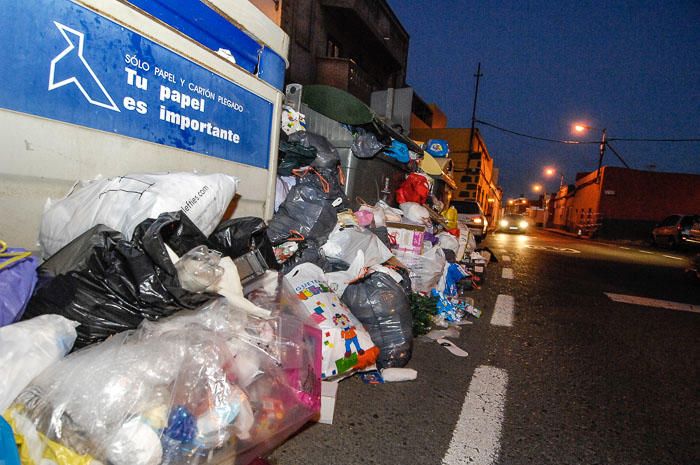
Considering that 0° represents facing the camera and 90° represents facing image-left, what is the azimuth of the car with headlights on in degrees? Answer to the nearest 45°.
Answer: approximately 0°

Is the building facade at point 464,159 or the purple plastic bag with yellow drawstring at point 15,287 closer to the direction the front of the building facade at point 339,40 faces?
the purple plastic bag with yellow drawstring

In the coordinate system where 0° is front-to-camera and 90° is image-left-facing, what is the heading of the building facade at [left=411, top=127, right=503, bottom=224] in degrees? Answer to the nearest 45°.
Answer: approximately 315°

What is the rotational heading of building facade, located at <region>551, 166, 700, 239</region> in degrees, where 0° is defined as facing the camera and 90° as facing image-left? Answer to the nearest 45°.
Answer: approximately 45°

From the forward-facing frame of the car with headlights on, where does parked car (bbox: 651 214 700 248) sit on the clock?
The parked car is roughly at 10 o'clock from the car with headlights on.

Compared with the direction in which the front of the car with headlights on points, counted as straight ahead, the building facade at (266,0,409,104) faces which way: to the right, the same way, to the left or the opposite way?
to the left

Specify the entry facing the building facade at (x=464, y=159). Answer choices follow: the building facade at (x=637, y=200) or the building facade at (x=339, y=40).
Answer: the building facade at (x=637, y=200)

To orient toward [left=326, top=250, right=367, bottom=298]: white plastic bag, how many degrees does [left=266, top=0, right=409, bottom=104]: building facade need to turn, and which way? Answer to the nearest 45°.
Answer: approximately 45° to its right

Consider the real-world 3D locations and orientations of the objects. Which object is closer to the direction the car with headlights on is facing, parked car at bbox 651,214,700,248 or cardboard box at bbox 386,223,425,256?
the cardboard box

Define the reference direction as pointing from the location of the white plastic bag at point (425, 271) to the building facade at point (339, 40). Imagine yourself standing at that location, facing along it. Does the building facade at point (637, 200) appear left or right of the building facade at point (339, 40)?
right
